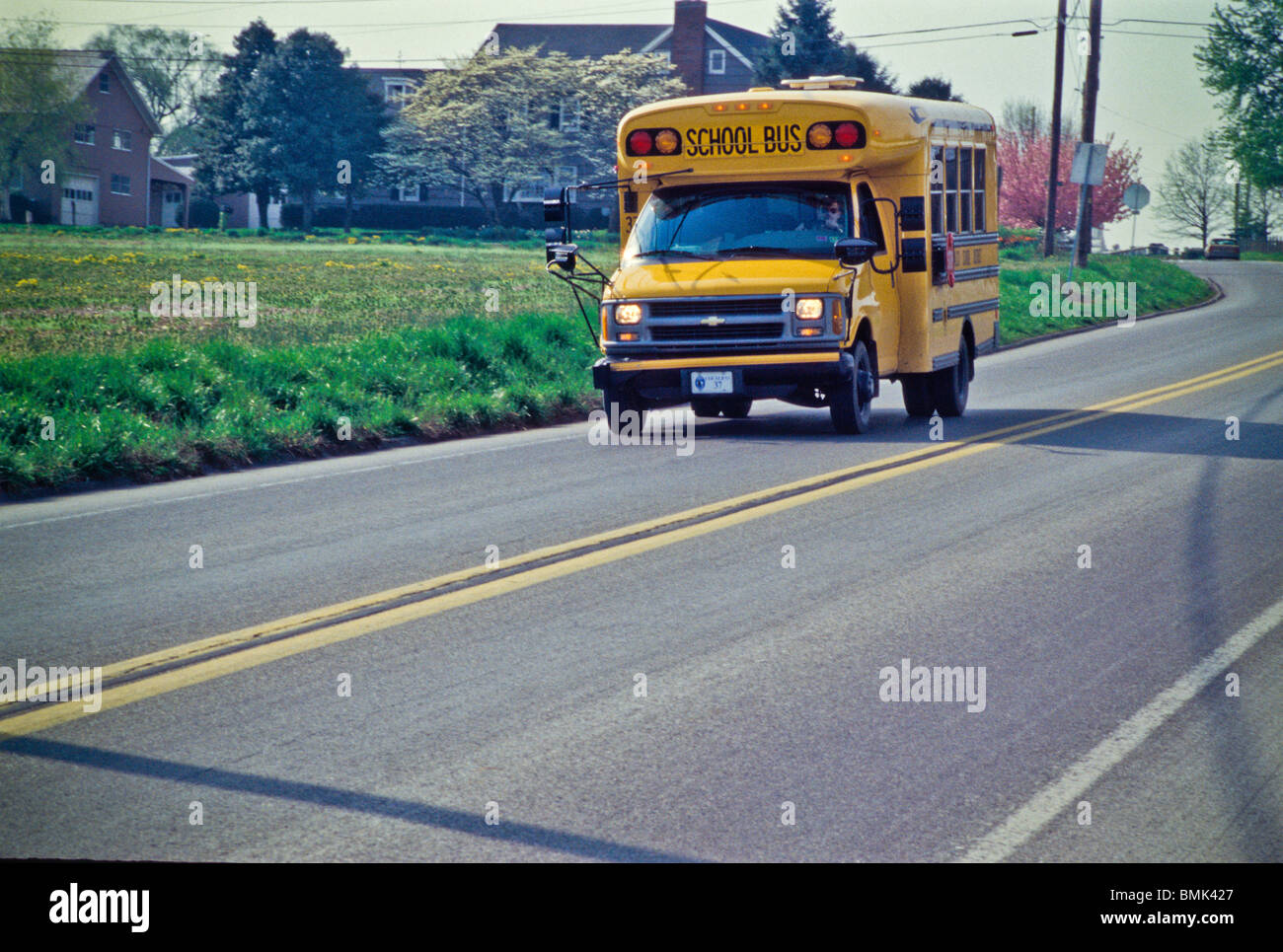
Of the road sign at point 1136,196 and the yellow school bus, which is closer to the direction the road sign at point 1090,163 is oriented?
the road sign

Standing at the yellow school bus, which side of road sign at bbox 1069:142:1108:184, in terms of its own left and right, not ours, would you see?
back

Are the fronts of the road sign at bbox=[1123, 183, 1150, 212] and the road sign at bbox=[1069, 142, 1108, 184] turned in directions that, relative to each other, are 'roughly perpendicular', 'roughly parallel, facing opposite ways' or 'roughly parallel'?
roughly parallel

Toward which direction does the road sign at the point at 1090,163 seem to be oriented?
away from the camera
